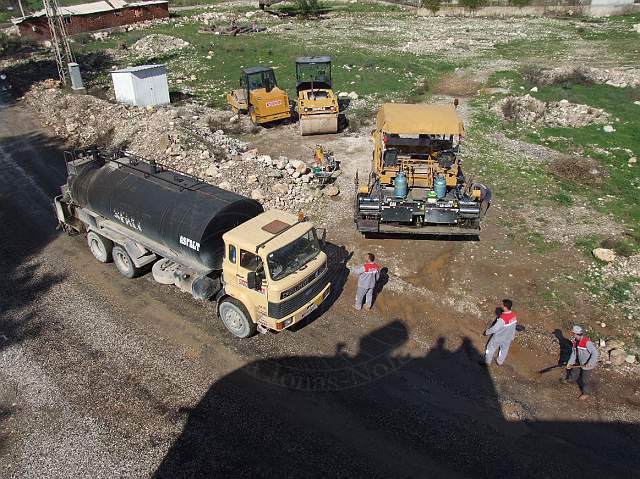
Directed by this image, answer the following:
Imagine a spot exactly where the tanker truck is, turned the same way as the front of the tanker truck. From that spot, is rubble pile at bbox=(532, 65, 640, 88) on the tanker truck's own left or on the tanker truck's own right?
on the tanker truck's own left

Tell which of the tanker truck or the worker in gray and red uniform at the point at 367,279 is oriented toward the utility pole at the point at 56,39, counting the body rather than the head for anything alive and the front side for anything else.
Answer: the worker in gray and red uniform

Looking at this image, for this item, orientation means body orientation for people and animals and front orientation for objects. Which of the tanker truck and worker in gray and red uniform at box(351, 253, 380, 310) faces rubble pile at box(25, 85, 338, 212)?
the worker in gray and red uniform

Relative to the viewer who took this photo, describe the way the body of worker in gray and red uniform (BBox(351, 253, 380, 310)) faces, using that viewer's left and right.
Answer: facing away from the viewer and to the left of the viewer

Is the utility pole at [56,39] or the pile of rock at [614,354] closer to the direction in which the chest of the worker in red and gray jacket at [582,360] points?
the utility pole

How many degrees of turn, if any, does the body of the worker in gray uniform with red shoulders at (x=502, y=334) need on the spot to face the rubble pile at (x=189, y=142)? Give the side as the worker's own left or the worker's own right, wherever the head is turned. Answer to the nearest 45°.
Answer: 0° — they already face it

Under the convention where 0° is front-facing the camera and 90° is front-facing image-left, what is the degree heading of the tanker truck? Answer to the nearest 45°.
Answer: approximately 315°
